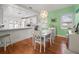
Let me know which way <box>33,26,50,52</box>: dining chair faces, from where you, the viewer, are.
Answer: facing away from the viewer and to the right of the viewer
